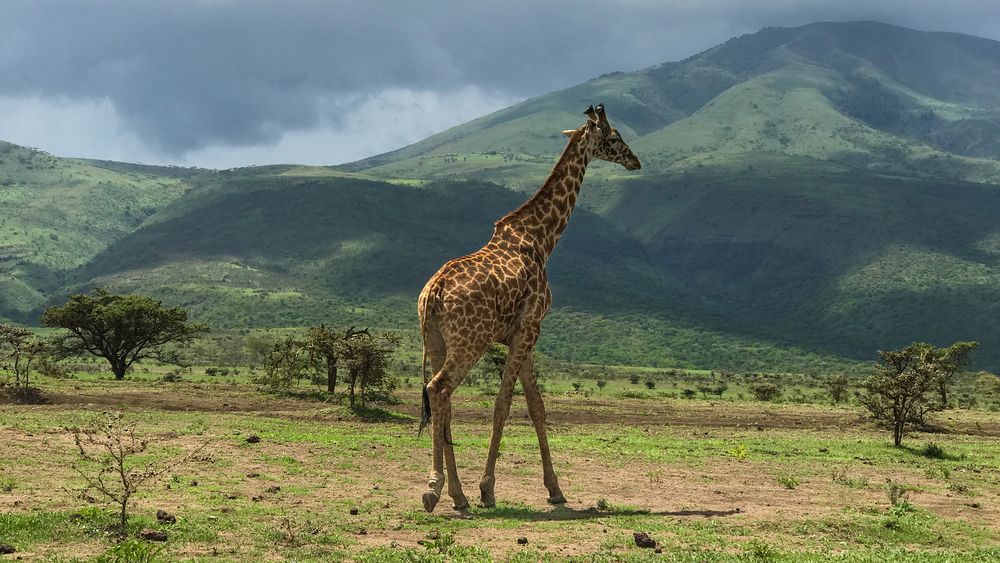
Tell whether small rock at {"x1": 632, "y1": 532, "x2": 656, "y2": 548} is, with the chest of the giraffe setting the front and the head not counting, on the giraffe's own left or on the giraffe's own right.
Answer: on the giraffe's own right

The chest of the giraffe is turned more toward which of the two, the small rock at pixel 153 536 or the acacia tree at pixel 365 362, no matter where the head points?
the acacia tree

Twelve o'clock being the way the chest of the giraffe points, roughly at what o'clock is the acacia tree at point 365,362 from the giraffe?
The acacia tree is roughly at 10 o'clock from the giraffe.

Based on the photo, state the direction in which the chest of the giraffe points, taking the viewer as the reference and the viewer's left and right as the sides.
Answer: facing away from the viewer and to the right of the viewer

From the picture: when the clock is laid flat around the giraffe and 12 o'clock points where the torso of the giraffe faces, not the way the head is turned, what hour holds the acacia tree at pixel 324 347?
The acacia tree is roughly at 10 o'clock from the giraffe.

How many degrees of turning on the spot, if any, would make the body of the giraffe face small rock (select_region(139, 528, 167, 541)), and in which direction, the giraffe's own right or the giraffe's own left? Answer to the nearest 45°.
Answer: approximately 180°

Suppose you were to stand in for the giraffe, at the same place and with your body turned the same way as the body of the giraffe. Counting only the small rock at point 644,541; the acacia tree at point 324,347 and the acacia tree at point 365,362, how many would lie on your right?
1

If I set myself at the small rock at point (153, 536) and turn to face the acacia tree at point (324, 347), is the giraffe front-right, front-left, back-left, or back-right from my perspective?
front-right
